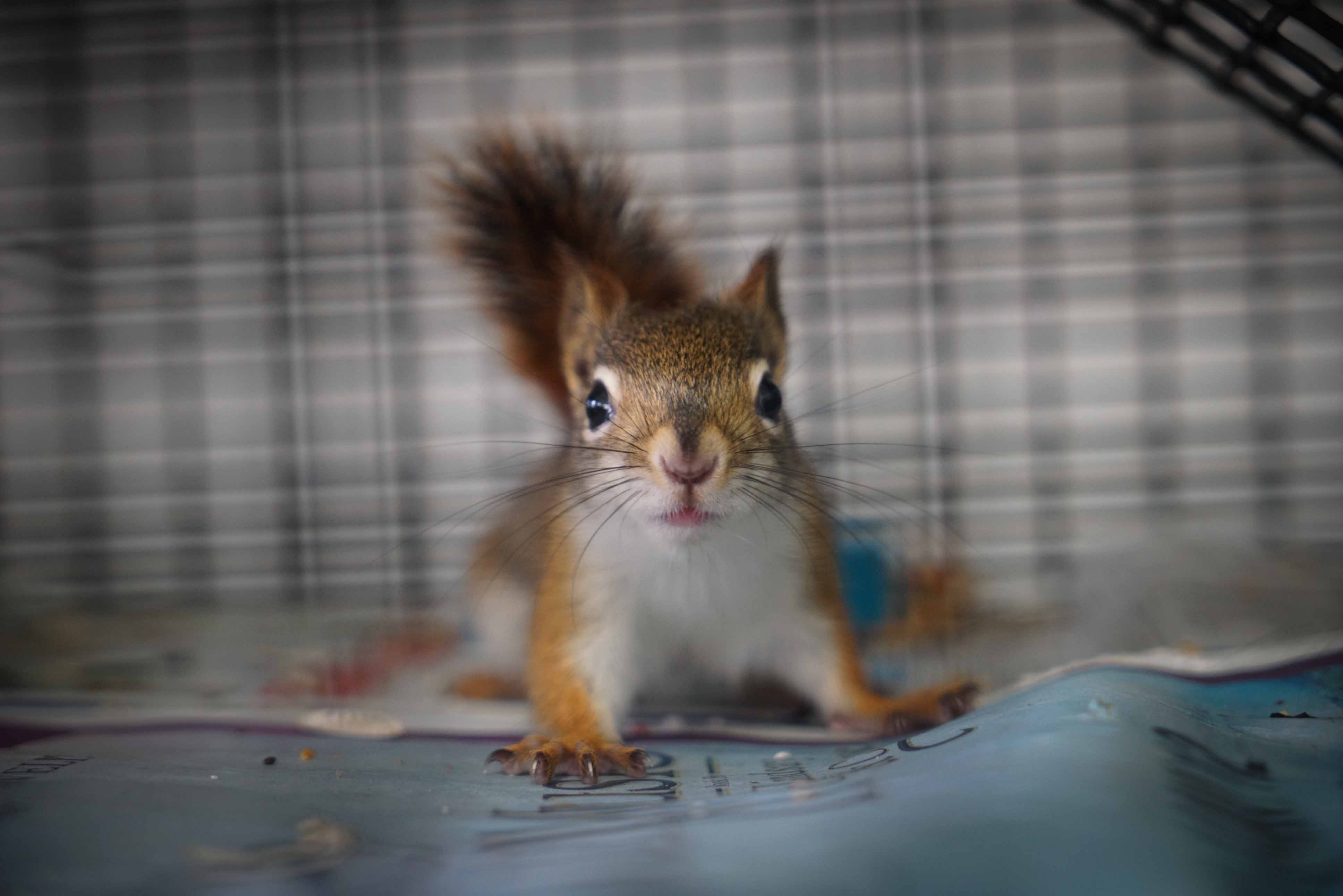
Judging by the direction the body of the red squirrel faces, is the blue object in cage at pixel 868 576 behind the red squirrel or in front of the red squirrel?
behind

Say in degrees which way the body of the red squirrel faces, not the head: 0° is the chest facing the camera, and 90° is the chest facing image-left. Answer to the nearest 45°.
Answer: approximately 0°
